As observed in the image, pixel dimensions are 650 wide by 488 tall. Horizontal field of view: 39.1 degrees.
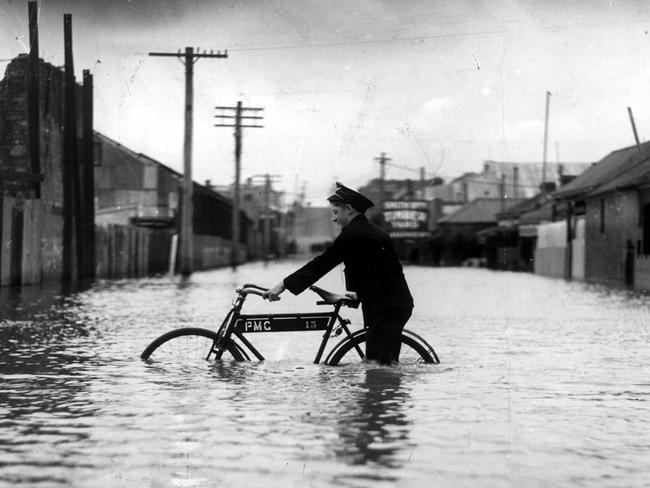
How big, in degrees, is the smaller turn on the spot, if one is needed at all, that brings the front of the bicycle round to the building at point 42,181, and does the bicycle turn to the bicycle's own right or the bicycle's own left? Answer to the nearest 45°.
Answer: approximately 90° to the bicycle's own right

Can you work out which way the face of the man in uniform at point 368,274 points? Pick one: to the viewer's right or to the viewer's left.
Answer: to the viewer's left

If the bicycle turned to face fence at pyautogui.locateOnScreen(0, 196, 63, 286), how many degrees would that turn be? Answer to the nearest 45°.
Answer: approximately 90° to its right

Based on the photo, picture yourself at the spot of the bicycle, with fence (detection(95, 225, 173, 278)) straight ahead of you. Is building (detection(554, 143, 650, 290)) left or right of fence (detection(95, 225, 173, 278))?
right

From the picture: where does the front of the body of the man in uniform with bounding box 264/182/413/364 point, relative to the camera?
to the viewer's left

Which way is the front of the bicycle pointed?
to the viewer's left
